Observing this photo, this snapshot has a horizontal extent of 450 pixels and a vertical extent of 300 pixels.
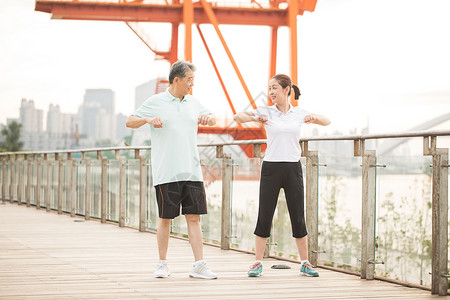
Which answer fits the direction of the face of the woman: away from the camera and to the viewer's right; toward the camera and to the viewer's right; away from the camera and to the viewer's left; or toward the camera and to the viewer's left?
toward the camera and to the viewer's left

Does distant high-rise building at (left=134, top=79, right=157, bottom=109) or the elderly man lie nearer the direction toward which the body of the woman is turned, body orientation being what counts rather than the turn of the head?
the elderly man

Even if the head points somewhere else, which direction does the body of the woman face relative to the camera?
toward the camera

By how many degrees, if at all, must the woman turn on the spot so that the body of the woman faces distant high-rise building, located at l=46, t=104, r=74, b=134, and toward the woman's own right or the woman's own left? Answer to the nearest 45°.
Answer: approximately 180°

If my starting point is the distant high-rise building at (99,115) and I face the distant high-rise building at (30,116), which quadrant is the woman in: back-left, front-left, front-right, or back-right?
back-left

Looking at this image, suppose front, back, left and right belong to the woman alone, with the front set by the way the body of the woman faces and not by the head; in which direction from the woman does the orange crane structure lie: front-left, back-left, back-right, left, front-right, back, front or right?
back
